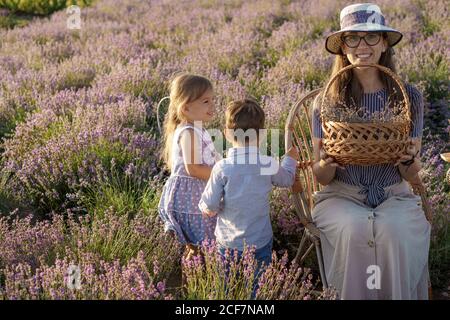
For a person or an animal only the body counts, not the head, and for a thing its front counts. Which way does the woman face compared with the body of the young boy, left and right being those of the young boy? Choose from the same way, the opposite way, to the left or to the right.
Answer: the opposite way

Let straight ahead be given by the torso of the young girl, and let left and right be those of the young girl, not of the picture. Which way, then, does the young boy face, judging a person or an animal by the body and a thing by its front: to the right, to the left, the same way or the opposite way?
to the left

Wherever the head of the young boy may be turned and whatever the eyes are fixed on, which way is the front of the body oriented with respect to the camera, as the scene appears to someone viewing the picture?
away from the camera

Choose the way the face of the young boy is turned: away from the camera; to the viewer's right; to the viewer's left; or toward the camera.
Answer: away from the camera

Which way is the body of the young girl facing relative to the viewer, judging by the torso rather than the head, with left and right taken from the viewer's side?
facing to the right of the viewer

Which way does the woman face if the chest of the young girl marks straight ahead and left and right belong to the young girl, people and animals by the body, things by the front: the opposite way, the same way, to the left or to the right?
to the right

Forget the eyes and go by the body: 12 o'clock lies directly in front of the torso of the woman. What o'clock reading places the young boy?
The young boy is roughly at 2 o'clock from the woman.

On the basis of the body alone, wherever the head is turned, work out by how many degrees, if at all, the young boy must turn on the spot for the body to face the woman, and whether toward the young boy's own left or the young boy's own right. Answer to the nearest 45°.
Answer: approximately 90° to the young boy's own right

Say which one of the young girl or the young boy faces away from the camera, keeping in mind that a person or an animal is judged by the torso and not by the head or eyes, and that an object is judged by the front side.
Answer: the young boy

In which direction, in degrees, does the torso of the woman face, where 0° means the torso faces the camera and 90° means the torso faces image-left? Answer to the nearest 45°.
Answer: approximately 0°
